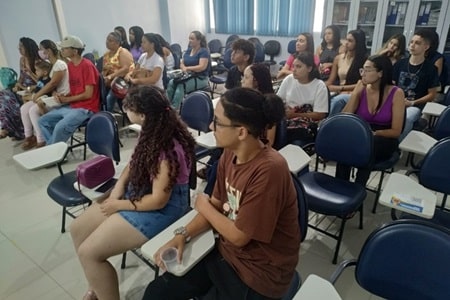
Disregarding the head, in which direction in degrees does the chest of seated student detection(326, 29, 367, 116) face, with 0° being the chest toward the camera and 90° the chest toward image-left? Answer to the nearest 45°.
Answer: approximately 45°

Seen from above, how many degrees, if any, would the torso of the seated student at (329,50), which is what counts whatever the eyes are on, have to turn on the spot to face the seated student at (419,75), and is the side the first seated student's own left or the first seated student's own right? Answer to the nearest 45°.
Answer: approximately 90° to the first seated student's own left

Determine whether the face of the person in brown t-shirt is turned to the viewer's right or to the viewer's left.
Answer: to the viewer's left

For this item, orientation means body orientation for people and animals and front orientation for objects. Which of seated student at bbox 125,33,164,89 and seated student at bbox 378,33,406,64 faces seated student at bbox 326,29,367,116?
seated student at bbox 378,33,406,64

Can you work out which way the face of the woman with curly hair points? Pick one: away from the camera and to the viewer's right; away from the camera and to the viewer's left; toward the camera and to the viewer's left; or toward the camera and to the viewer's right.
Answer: away from the camera and to the viewer's left

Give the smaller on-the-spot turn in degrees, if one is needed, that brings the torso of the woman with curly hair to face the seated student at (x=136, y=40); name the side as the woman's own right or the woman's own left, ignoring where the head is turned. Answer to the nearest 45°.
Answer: approximately 90° to the woman's own right
